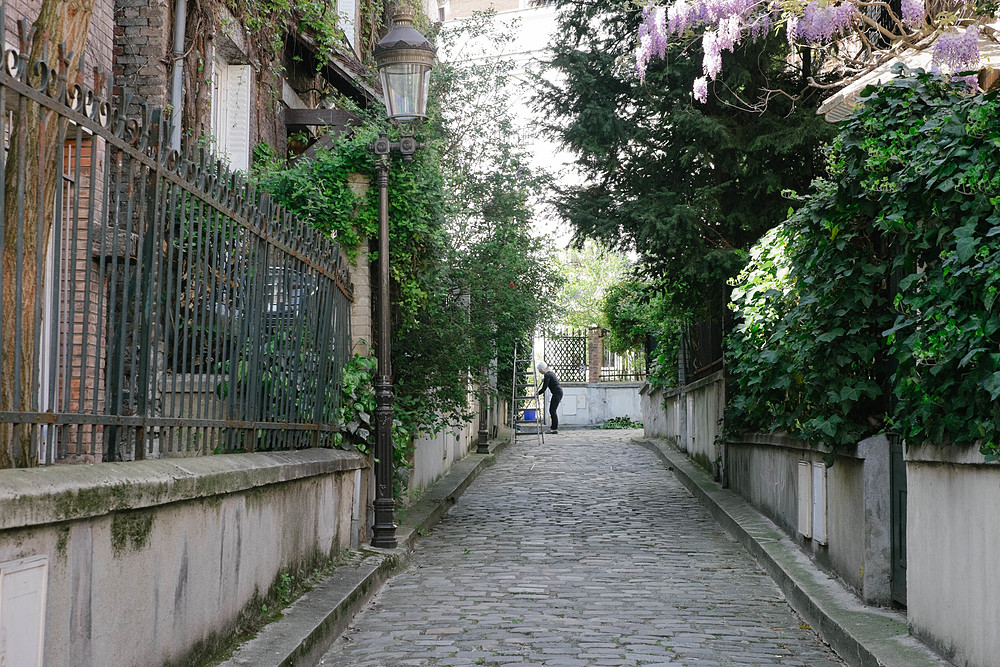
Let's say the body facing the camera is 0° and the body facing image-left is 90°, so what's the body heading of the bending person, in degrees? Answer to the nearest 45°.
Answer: approximately 90°

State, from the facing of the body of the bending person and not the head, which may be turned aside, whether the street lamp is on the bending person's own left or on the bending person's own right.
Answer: on the bending person's own left

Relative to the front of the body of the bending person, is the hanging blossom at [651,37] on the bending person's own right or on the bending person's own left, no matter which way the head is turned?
on the bending person's own left

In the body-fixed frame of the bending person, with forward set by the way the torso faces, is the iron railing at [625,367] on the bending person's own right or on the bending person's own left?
on the bending person's own right

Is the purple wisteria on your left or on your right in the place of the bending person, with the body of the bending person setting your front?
on your left

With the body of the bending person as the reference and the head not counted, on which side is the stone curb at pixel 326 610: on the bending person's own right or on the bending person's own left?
on the bending person's own left

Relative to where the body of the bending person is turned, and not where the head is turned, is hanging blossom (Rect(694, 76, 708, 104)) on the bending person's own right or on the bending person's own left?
on the bending person's own left

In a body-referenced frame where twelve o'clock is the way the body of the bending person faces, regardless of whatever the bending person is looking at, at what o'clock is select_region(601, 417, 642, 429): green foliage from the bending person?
The green foliage is roughly at 4 o'clock from the bending person.

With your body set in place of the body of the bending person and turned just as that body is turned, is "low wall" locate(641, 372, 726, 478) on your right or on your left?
on your left

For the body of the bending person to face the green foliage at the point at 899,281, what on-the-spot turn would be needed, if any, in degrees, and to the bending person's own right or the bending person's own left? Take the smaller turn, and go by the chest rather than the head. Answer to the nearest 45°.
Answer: approximately 90° to the bending person's own left

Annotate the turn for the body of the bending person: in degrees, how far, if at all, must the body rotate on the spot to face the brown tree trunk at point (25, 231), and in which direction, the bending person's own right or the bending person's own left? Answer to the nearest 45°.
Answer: approximately 90° to the bending person's own left
